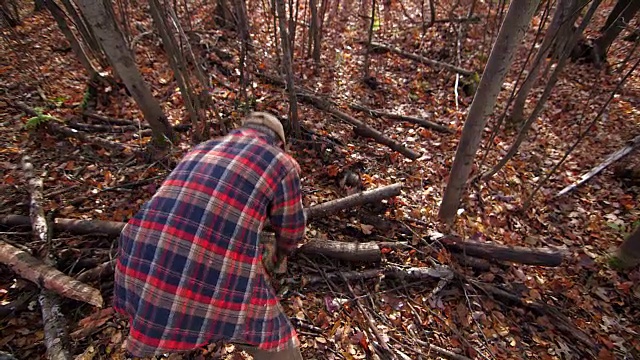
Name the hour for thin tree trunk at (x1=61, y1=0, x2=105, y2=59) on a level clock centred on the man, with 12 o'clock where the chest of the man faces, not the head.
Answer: The thin tree trunk is roughly at 10 o'clock from the man.

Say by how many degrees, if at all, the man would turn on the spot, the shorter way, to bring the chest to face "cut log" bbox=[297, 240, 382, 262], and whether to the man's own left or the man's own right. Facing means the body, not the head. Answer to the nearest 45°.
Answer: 0° — they already face it

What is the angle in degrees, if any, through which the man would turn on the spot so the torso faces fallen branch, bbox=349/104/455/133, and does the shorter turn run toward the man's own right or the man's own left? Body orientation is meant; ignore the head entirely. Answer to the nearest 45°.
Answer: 0° — they already face it

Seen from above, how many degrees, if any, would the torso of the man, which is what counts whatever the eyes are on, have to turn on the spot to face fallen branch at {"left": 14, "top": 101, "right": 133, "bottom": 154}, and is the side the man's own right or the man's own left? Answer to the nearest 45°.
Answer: approximately 45° to the man's own left

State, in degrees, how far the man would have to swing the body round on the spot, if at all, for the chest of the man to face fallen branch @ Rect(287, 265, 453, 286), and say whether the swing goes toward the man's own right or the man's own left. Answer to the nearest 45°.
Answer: approximately 45° to the man's own right

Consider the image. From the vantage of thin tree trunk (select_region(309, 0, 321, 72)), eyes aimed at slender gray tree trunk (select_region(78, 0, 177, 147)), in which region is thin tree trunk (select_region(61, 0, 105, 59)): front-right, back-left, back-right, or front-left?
front-right

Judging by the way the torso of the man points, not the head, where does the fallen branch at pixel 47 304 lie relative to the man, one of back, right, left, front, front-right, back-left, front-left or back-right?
left

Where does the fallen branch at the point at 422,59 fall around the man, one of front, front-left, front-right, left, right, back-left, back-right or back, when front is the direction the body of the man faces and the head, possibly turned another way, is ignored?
front

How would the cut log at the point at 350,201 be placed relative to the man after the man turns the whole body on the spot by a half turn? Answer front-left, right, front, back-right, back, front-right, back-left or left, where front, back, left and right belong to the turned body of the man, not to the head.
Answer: back

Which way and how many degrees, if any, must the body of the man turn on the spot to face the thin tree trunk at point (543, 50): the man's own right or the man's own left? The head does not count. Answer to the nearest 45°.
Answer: approximately 45° to the man's own right

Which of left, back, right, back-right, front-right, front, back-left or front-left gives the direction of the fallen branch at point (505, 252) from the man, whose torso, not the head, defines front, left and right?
front-right

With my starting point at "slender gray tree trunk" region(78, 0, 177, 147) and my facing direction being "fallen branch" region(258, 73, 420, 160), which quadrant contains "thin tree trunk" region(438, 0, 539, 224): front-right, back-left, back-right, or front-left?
front-right

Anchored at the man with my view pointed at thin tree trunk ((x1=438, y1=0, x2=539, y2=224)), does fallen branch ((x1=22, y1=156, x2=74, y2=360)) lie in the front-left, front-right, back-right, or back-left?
back-left

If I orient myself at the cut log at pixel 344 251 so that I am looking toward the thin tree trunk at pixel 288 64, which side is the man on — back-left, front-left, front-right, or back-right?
back-left

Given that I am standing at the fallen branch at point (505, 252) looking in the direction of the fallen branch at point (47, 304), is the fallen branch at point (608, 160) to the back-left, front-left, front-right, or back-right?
back-right

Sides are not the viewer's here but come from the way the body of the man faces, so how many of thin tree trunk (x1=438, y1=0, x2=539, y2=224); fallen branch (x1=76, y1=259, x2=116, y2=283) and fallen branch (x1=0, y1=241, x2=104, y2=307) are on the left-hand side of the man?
2

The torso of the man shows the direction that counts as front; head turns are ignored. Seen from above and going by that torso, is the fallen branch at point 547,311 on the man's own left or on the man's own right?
on the man's own right

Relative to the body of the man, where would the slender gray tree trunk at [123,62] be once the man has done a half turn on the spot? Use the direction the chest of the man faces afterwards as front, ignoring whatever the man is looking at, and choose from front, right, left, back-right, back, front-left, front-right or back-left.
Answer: back-right

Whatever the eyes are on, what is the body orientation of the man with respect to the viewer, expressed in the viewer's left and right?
facing away from the viewer and to the right of the viewer

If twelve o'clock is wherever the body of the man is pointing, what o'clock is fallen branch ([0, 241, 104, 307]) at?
The fallen branch is roughly at 9 o'clock from the man.
